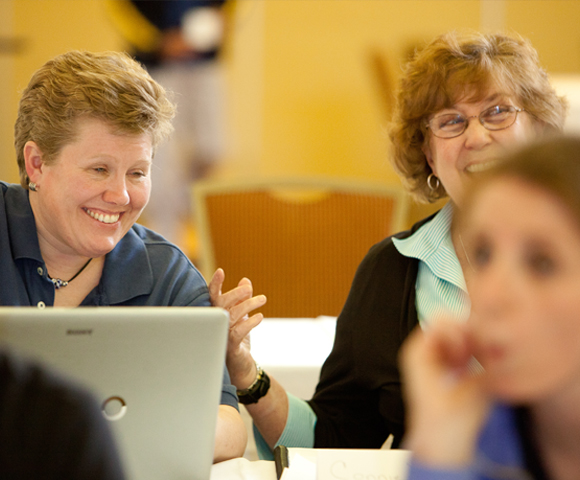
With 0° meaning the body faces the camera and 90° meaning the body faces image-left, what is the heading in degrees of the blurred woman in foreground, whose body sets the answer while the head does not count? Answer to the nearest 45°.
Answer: approximately 45°

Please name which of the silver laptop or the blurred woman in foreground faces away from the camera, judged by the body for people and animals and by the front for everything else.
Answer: the silver laptop

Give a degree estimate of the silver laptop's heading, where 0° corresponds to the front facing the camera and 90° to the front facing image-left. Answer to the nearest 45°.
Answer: approximately 180°

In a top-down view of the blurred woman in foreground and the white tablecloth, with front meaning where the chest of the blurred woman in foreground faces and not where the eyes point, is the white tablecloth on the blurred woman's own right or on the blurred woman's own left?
on the blurred woman's own right

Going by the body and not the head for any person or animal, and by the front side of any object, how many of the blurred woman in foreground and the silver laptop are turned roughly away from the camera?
1

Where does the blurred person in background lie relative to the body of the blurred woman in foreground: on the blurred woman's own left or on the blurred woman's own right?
on the blurred woman's own right
